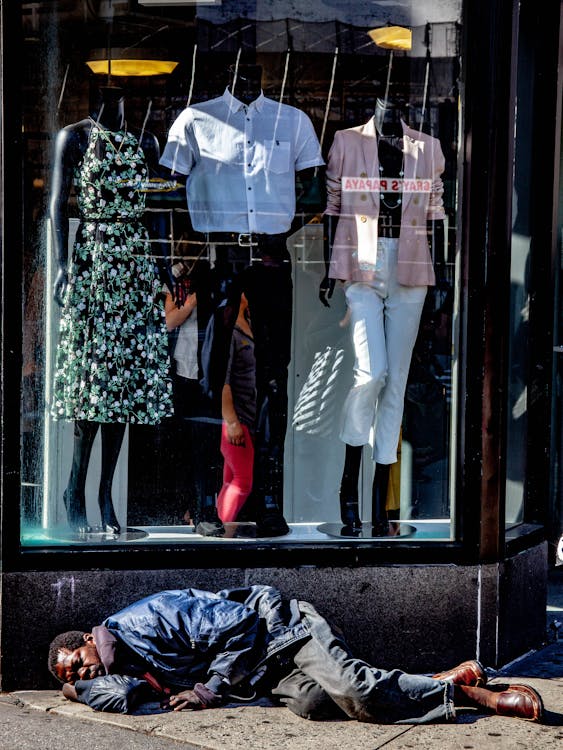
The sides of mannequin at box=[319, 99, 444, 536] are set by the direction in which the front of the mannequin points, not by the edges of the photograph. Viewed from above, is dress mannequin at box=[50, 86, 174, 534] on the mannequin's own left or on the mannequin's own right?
on the mannequin's own right

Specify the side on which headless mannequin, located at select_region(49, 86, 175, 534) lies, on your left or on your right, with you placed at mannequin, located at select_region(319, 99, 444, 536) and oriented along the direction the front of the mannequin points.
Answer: on your right

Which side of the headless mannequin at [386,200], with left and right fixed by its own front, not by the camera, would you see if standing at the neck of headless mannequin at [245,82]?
right

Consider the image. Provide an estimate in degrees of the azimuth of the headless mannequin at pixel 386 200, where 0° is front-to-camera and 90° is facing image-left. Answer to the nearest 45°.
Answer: approximately 0°

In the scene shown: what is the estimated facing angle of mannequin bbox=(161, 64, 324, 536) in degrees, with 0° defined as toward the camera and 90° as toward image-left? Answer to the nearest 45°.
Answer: approximately 0°

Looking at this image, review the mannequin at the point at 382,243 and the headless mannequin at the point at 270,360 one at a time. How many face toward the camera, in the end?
2

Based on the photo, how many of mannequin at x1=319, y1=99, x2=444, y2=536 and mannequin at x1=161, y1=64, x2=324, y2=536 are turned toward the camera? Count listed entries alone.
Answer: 2

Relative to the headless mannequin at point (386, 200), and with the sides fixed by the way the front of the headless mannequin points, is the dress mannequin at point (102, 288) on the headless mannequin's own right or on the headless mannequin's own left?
on the headless mannequin's own right
